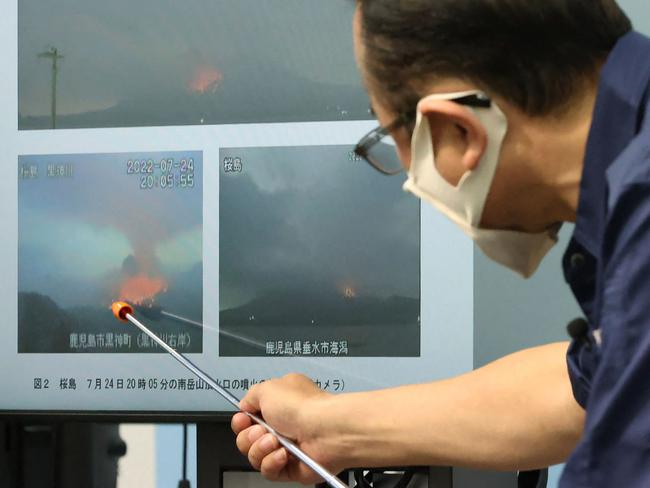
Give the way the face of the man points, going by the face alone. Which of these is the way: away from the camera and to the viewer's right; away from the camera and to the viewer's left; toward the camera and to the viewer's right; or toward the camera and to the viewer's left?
away from the camera and to the viewer's left

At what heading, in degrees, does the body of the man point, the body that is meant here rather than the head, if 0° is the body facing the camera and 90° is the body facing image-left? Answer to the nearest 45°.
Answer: approximately 90°
